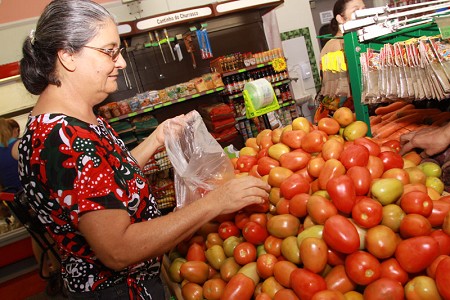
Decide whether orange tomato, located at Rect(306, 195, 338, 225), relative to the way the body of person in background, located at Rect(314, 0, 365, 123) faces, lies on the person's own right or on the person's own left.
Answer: on the person's own right

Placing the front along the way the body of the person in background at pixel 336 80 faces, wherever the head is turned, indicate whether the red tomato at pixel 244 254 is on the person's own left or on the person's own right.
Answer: on the person's own right
